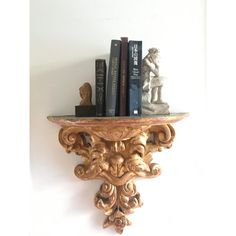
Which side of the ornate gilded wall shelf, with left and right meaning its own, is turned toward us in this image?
front
